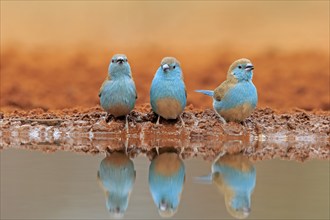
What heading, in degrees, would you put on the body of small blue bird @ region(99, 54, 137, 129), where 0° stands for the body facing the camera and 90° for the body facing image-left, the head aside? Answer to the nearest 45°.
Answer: approximately 0°

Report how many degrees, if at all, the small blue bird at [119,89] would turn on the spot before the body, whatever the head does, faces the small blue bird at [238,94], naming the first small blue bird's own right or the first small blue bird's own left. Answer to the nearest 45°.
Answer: approximately 90° to the first small blue bird's own left

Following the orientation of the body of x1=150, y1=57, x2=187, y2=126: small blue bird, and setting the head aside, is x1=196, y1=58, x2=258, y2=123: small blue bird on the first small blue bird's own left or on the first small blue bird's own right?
on the first small blue bird's own left

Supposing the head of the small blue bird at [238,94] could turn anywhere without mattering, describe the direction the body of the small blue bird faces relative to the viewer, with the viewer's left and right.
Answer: facing the viewer and to the right of the viewer

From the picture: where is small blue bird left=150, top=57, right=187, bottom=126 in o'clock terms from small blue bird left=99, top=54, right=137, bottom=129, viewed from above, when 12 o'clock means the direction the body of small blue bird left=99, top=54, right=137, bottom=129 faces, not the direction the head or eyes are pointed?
small blue bird left=150, top=57, right=187, bottom=126 is roughly at 9 o'clock from small blue bird left=99, top=54, right=137, bottom=129.

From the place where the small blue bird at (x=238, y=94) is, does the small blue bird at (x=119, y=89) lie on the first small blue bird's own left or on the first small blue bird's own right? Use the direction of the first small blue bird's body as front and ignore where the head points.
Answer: on the first small blue bird's own right

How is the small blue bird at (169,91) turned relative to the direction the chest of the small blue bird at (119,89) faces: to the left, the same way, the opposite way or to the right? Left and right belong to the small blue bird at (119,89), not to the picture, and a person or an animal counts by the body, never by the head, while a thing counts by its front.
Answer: the same way

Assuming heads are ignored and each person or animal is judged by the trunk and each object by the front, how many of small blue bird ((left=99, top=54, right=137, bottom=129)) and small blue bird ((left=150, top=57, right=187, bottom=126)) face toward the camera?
2

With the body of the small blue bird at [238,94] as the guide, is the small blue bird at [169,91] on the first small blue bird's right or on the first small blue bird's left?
on the first small blue bird's right
